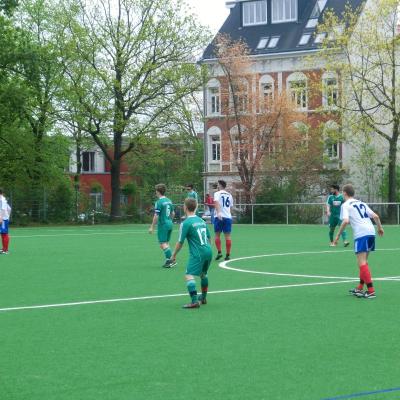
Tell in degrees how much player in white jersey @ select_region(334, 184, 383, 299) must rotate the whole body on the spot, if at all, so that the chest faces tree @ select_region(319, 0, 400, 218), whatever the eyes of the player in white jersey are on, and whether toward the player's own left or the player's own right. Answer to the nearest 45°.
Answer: approximately 45° to the player's own right

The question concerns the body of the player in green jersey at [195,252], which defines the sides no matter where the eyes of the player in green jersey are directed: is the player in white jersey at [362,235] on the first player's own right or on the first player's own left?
on the first player's own right

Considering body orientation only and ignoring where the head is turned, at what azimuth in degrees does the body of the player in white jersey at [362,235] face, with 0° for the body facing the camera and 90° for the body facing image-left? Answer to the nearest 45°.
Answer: approximately 135°

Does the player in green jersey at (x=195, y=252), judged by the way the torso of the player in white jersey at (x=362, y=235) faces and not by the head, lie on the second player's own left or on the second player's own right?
on the second player's own left

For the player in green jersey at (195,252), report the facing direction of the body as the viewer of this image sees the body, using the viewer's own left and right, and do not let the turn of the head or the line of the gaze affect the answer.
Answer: facing away from the viewer and to the left of the viewer

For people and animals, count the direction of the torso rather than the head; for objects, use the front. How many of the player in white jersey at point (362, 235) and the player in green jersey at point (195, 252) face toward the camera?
0
